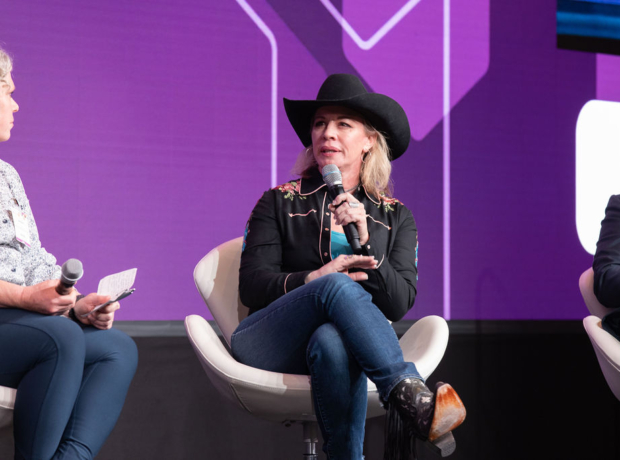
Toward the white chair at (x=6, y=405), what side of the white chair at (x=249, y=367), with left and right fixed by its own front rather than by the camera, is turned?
right

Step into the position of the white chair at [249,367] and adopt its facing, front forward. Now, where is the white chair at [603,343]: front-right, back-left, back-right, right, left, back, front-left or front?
front-left

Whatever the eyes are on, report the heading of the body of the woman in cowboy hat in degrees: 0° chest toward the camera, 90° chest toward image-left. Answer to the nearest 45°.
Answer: approximately 0°

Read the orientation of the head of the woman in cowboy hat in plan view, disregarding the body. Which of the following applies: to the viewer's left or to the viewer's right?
to the viewer's left

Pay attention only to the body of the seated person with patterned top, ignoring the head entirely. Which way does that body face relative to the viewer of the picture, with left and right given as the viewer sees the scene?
facing the viewer and to the right of the viewer

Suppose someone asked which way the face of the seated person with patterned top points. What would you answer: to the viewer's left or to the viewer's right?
to the viewer's right
